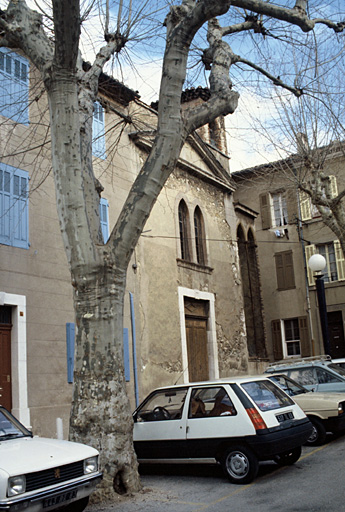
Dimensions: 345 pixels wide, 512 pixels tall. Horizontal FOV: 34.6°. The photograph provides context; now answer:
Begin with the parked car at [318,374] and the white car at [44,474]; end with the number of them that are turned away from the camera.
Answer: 0

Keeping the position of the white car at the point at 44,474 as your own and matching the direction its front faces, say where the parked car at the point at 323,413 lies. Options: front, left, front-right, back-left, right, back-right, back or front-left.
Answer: left

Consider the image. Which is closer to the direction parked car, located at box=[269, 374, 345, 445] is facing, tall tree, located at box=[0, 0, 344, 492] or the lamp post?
the tall tree

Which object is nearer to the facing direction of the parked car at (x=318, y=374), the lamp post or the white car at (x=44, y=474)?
the white car

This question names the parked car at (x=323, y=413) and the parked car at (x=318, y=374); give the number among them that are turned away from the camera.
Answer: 0
